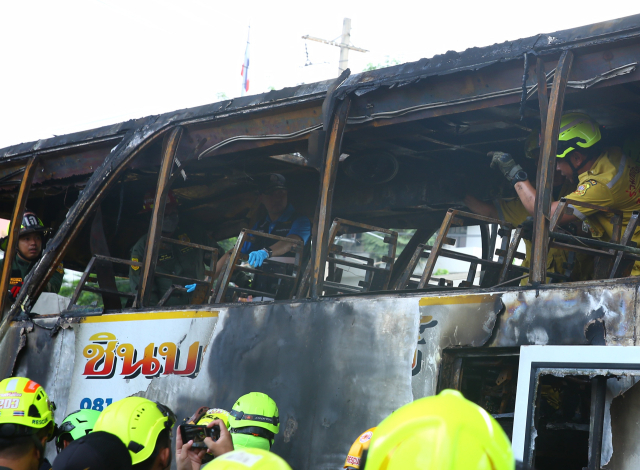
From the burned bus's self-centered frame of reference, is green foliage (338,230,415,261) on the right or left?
on its right

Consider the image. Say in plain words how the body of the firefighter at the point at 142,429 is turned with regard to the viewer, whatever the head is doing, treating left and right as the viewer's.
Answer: facing away from the viewer and to the right of the viewer

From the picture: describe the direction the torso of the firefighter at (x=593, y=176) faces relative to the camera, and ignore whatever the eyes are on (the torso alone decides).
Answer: to the viewer's left

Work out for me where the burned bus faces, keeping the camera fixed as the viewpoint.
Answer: facing away from the viewer and to the left of the viewer

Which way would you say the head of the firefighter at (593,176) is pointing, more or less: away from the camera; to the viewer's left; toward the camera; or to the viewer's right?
to the viewer's left

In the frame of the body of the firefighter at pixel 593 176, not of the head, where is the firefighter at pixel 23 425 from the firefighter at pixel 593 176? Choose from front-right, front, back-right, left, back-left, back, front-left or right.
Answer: front-left

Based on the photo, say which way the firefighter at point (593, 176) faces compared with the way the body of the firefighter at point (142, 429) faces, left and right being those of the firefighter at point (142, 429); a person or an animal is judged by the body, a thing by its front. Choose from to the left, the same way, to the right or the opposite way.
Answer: to the left

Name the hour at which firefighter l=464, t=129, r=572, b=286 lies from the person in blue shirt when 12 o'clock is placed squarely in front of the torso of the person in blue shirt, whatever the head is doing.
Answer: The firefighter is roughly at 9 o'clock from the person in blue shirt.

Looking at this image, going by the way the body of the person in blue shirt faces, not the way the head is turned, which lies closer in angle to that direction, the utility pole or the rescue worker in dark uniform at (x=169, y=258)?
the rescue worker in dark uniform

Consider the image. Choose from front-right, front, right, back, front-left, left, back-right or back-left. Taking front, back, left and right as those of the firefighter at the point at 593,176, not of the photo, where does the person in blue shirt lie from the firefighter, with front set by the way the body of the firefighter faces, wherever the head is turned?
front-right

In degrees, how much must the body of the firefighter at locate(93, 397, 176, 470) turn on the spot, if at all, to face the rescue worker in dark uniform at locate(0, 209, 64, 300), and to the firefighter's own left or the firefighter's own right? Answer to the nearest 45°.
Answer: approximately 45° to the firefighter's own left

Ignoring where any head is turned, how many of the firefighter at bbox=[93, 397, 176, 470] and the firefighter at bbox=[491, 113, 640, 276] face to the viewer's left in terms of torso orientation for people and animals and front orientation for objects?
1

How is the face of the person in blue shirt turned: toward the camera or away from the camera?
toward the camera
